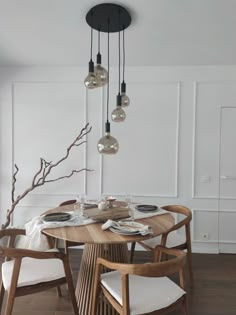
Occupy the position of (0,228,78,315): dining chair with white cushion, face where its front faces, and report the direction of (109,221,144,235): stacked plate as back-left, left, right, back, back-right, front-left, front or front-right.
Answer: front-right

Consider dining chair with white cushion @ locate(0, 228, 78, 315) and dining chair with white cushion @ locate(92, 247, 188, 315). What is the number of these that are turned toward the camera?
0

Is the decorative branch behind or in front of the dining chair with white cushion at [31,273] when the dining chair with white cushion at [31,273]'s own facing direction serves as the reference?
in front

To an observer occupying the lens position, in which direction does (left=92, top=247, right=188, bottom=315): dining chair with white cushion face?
facing away from the viewer and to the left of the viewer

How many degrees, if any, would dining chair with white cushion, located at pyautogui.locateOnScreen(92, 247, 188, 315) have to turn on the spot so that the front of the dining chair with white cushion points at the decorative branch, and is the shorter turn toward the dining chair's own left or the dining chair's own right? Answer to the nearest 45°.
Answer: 0° — it already faces it

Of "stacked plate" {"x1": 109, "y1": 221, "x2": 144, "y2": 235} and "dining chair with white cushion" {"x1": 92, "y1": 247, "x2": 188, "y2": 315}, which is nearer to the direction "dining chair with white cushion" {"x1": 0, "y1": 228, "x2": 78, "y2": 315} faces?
the stacked plate

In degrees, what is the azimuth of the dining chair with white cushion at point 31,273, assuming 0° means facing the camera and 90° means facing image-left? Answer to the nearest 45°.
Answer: approximately 225°

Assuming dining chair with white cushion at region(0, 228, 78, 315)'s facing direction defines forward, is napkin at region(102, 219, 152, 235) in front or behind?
in front

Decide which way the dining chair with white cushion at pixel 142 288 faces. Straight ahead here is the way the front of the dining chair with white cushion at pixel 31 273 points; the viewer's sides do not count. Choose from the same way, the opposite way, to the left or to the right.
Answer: to the left
